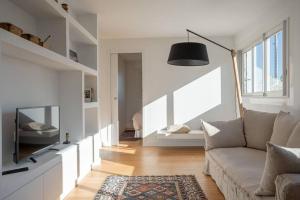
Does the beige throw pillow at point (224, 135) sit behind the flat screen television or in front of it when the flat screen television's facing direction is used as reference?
in front

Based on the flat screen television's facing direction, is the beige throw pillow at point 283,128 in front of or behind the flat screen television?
in front

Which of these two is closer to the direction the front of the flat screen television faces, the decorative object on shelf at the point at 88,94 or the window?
the window

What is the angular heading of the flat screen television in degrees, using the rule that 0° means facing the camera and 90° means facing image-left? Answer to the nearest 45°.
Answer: approximately 315°

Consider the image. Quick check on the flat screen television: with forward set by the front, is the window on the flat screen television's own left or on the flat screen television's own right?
on the flat screen television's own left

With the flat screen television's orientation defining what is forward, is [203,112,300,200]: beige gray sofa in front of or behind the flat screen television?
in front

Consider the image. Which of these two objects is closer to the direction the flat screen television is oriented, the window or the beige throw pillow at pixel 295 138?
the beige throw pillow

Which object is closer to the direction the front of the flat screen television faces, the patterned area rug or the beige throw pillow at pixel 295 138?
the beige throw pillow

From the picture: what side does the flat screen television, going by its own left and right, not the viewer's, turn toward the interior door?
left
